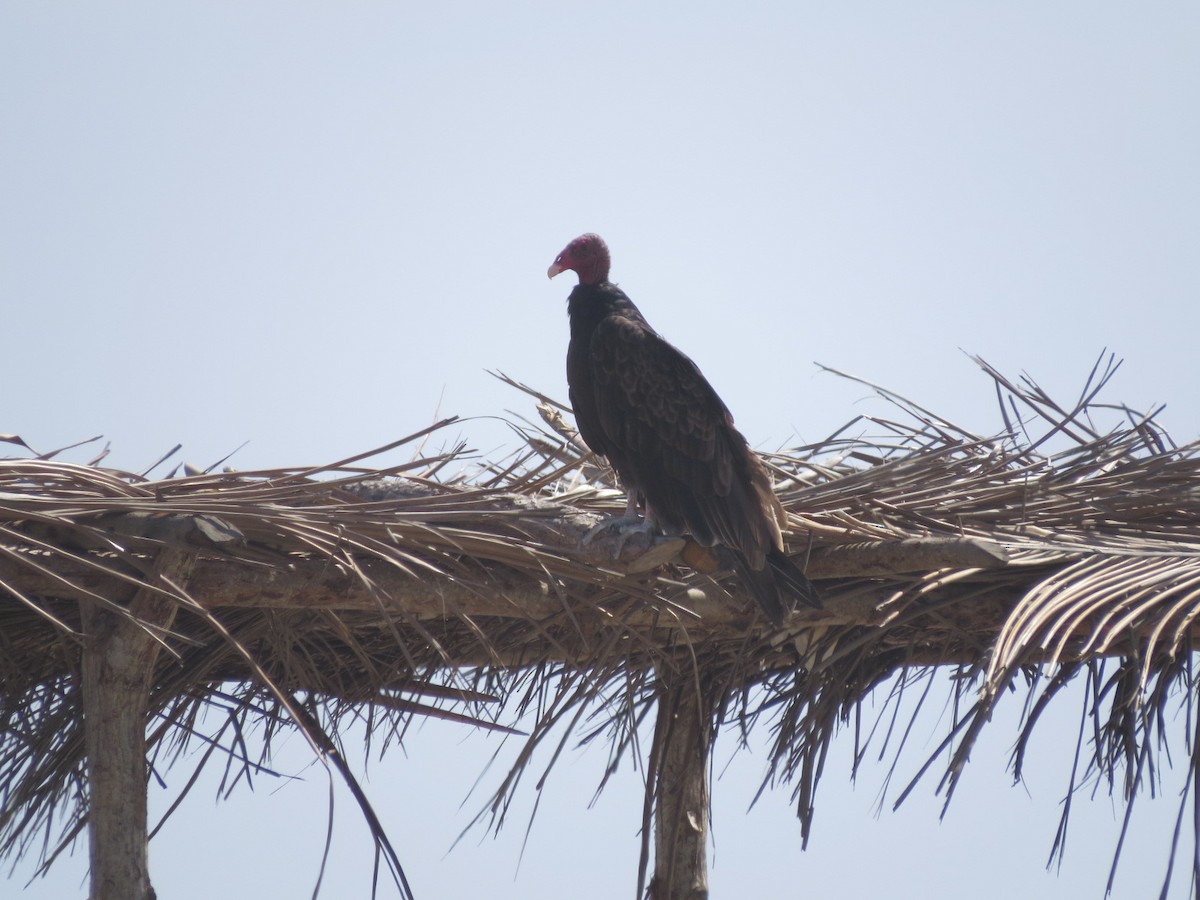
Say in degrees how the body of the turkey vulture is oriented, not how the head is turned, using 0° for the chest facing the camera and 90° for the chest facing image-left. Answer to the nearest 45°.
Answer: approximately 90°
